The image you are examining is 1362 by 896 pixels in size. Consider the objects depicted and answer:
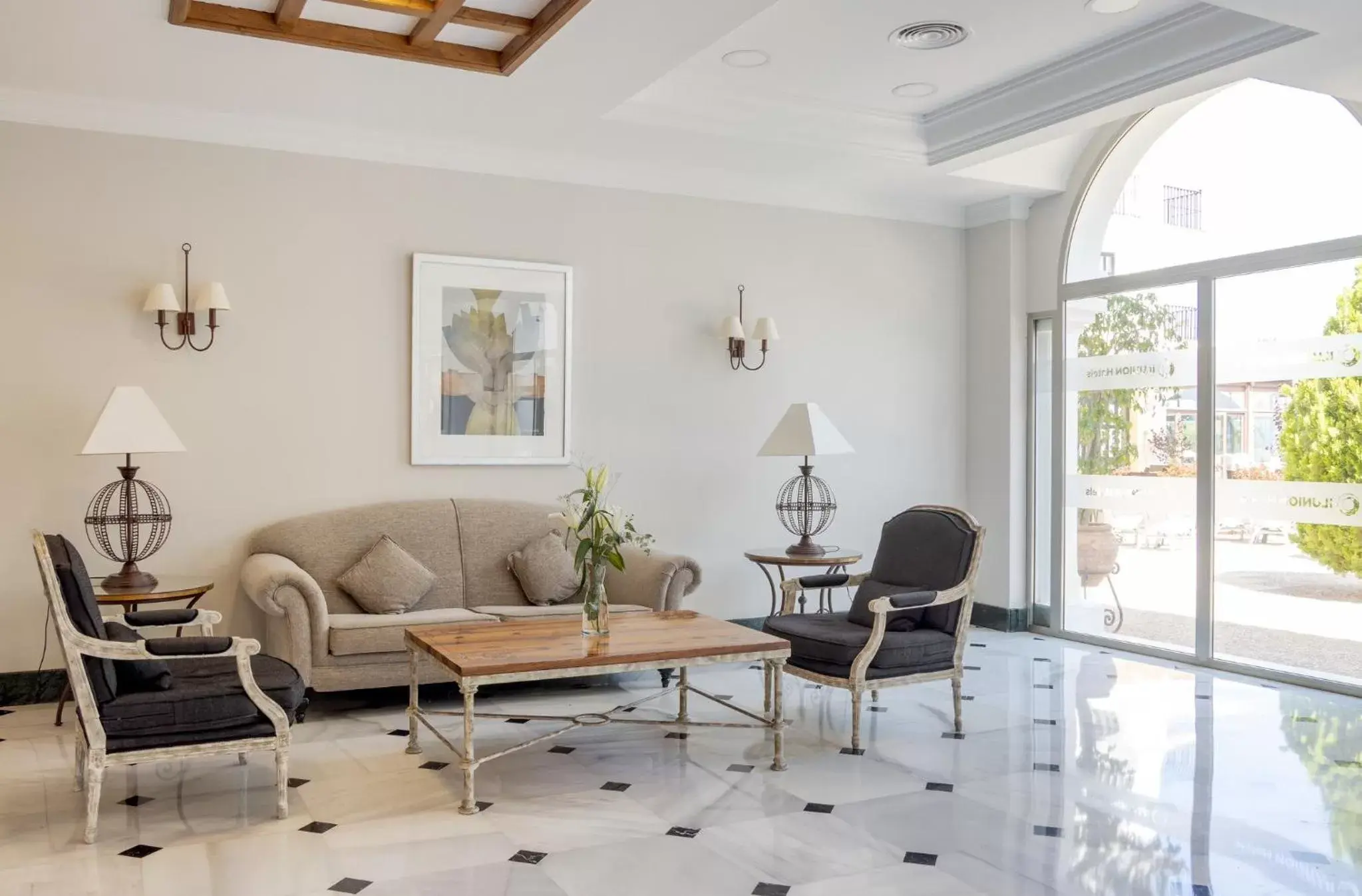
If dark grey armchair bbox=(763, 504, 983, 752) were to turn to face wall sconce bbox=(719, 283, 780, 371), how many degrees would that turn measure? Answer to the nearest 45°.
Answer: approximately 90° to its right

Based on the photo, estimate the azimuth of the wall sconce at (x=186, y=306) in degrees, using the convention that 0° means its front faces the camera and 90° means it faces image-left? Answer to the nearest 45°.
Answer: approximately 0°

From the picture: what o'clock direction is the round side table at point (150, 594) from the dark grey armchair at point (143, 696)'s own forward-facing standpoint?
The round side table is roughly at 9 o'clock from the dark grey armchair.

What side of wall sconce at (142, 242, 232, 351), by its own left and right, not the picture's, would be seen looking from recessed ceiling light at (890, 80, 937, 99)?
left

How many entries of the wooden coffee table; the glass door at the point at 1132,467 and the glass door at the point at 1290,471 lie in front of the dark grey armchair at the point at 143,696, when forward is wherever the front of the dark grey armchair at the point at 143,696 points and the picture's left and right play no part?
3

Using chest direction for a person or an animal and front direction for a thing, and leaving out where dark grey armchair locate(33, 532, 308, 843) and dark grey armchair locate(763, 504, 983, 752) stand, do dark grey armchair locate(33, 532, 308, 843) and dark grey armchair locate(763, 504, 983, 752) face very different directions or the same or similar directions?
very different directions

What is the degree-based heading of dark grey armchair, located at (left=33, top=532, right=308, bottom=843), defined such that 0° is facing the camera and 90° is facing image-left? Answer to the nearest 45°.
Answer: approximately 270°

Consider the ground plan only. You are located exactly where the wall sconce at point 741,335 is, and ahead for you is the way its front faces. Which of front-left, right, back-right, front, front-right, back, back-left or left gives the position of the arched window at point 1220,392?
front-left

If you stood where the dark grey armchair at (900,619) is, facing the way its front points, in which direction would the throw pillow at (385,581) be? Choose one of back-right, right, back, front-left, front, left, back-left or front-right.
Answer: front-right

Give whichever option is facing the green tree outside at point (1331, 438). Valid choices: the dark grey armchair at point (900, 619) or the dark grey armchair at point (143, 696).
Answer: the dark grey armchair at point (143, 696)
